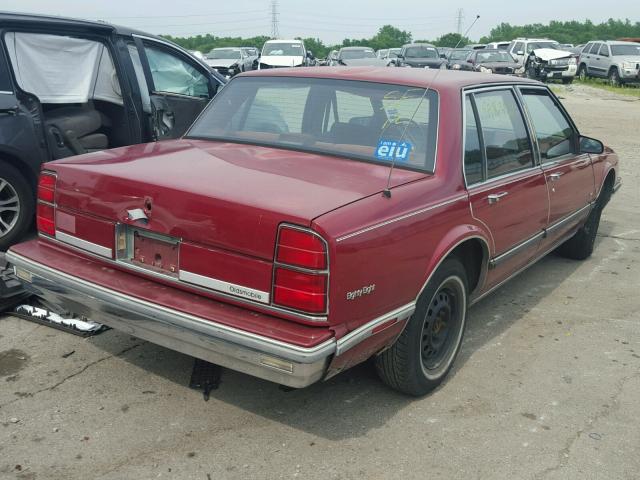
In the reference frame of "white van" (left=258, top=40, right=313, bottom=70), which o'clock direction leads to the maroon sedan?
The maroon sedan is roughly at 12 o'clock from the white van.

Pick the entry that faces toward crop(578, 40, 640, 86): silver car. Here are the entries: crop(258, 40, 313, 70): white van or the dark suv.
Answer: the dark suv

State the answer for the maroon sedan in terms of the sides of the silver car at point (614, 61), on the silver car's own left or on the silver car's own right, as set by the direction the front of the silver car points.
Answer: on the silver car's own right

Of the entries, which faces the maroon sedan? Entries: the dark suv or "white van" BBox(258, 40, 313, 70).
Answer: the white van

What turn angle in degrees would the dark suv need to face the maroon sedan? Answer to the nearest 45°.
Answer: approximately 135° to its right

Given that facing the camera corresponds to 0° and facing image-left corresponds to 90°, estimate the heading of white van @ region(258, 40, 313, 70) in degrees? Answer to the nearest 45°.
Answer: approximately 0°

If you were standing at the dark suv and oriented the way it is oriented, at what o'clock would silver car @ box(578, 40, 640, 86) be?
The silver car is roughly at 12 o'clock from the dark suv.

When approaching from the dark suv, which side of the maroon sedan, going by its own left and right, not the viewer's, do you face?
left
